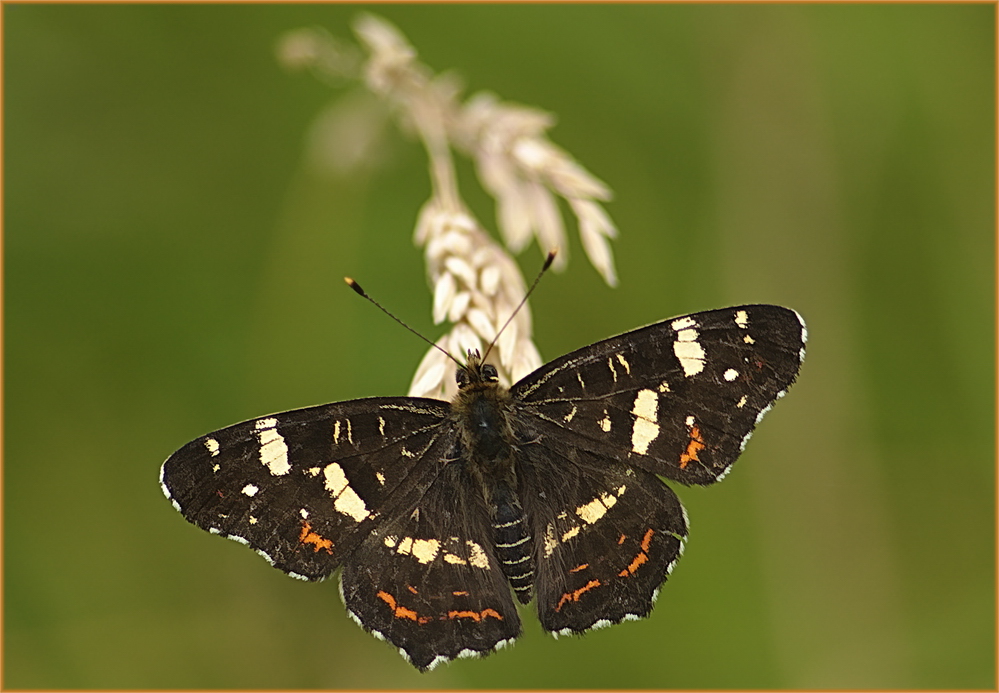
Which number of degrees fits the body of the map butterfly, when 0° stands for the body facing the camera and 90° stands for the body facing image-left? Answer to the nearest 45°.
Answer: approximately 180°
